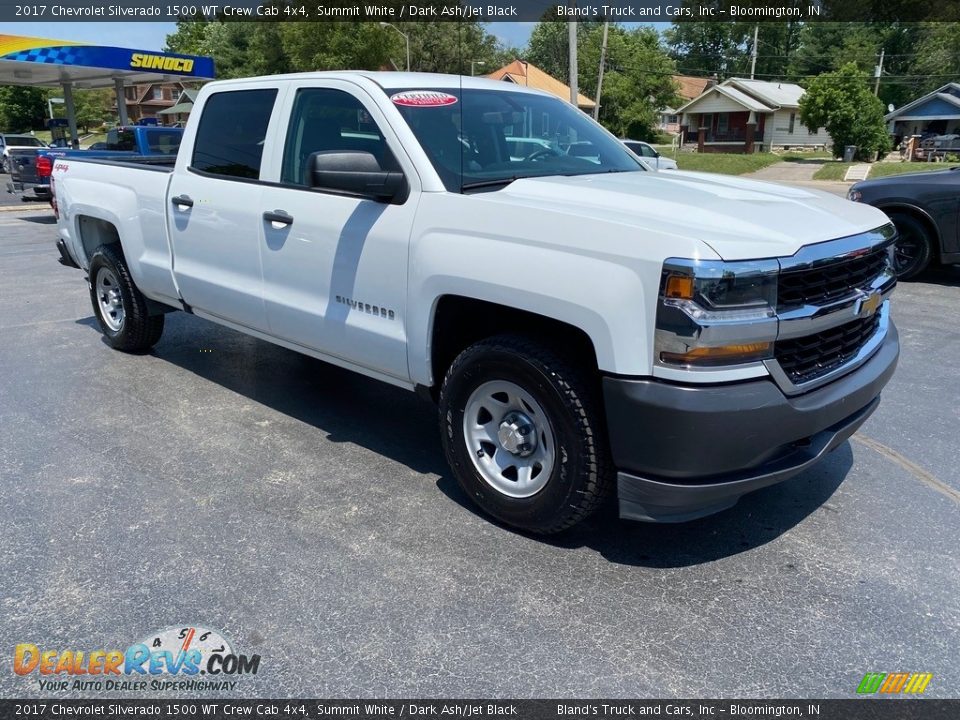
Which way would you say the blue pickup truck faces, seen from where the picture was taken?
facing away from the viewer and to the right of the viewer

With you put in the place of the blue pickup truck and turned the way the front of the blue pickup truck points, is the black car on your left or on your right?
on your right

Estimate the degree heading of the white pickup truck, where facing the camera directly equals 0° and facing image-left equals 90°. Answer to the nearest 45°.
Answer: approximately 315°

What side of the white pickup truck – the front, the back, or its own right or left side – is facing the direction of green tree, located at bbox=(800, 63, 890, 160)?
left

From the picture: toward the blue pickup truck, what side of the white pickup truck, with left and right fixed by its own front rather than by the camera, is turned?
back

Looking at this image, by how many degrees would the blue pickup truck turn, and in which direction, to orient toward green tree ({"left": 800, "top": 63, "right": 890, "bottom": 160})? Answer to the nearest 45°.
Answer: approximately 45° to its right

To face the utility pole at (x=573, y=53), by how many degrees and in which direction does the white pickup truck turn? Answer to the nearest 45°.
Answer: approximately 135° to its left

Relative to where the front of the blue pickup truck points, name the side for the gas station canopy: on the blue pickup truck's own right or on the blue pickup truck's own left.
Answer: on the blue pickup truck's own left

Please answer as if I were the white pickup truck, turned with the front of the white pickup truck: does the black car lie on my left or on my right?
on my left

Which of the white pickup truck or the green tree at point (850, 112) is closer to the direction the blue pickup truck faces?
the green tree
